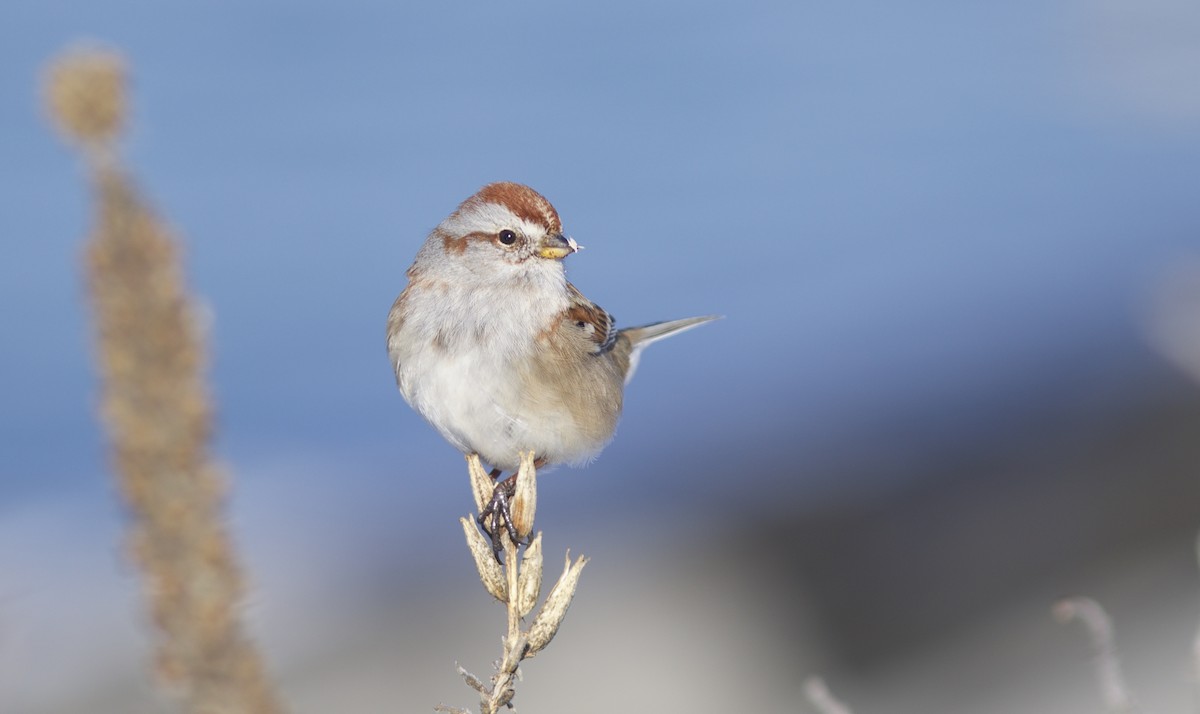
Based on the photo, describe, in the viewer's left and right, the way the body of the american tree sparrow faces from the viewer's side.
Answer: facing the viewer and to the left of the viewer

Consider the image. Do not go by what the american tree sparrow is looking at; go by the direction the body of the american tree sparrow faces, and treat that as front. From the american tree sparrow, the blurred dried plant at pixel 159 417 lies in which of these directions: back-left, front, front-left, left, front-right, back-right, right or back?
right
